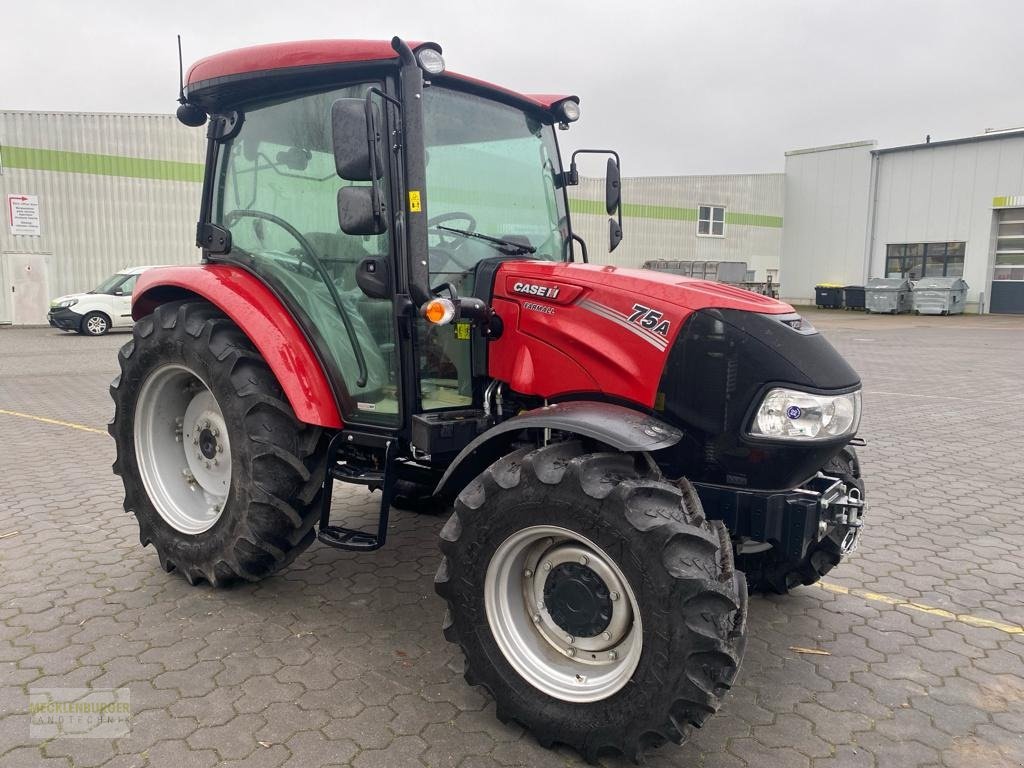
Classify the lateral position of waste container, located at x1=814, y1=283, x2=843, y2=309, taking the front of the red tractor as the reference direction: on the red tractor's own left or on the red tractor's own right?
on the red tractor's own left

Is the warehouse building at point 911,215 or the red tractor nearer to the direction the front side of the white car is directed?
the red tractor

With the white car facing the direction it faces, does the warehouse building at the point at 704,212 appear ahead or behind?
behind

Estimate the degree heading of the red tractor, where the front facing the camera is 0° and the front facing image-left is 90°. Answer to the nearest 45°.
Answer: approximately 315°

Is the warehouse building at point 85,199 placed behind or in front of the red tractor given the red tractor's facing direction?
behind

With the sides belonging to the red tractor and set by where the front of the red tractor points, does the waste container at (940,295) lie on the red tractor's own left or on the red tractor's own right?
on the red tractor's own left

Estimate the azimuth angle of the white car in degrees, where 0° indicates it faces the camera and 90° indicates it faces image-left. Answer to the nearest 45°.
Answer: approximately 45°

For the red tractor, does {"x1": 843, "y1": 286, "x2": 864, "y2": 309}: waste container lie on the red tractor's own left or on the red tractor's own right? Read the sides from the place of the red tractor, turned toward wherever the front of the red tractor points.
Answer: on the red tractor's own left
